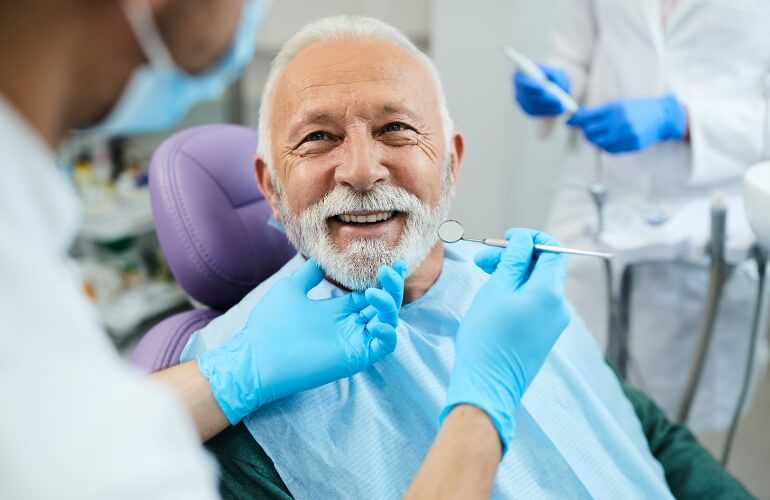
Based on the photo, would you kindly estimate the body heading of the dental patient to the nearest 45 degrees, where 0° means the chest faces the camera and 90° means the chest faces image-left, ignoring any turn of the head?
approximately 0°

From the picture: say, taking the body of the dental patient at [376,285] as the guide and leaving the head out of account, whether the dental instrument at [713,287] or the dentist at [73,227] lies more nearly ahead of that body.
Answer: the dentist

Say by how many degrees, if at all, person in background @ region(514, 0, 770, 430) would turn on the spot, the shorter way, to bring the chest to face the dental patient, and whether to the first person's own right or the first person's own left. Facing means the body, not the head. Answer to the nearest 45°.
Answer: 0° — they already face them

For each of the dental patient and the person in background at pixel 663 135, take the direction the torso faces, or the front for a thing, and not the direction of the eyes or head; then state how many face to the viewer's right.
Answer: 0

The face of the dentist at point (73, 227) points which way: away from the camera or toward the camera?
away from the camera
